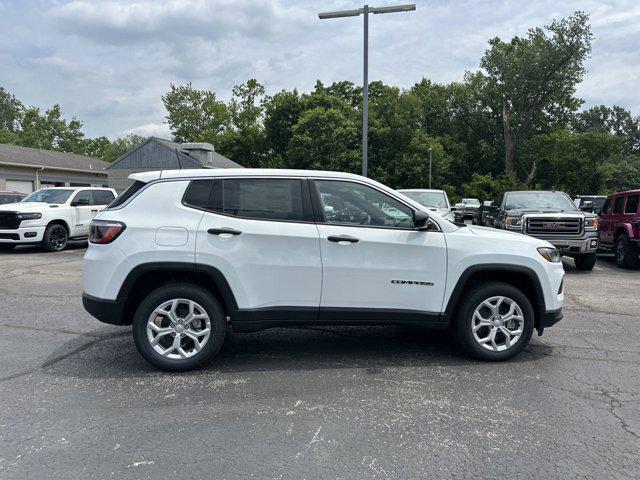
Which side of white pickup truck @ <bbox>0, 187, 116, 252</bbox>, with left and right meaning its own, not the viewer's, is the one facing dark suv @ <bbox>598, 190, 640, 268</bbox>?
left

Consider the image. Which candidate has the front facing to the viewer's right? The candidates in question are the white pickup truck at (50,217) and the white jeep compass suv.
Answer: the white jeep compass suv

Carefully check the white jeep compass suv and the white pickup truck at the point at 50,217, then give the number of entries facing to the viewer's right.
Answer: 1

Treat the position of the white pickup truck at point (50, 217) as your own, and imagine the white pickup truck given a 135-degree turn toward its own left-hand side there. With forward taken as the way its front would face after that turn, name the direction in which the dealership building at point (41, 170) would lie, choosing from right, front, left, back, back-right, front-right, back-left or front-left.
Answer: left

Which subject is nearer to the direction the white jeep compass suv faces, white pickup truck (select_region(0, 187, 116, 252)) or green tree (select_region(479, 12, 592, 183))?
the green tree

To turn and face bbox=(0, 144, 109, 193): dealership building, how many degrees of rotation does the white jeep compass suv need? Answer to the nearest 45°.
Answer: approximately 135° to its left

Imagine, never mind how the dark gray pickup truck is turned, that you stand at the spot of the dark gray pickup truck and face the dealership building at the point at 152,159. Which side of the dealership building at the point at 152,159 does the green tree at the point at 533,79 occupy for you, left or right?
right

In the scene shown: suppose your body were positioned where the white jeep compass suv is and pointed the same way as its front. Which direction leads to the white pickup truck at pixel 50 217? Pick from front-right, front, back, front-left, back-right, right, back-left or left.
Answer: back-left

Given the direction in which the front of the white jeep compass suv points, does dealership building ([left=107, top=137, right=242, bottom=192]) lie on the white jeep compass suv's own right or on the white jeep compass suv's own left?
on the white jeep compass suv's own left

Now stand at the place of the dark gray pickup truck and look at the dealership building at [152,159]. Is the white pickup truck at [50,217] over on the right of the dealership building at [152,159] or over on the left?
left

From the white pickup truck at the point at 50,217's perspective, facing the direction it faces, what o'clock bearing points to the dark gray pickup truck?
The dark gray pickup truck is roughly at 9 o'clock from the white pickup truck.

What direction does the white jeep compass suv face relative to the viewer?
to the viewer's right
